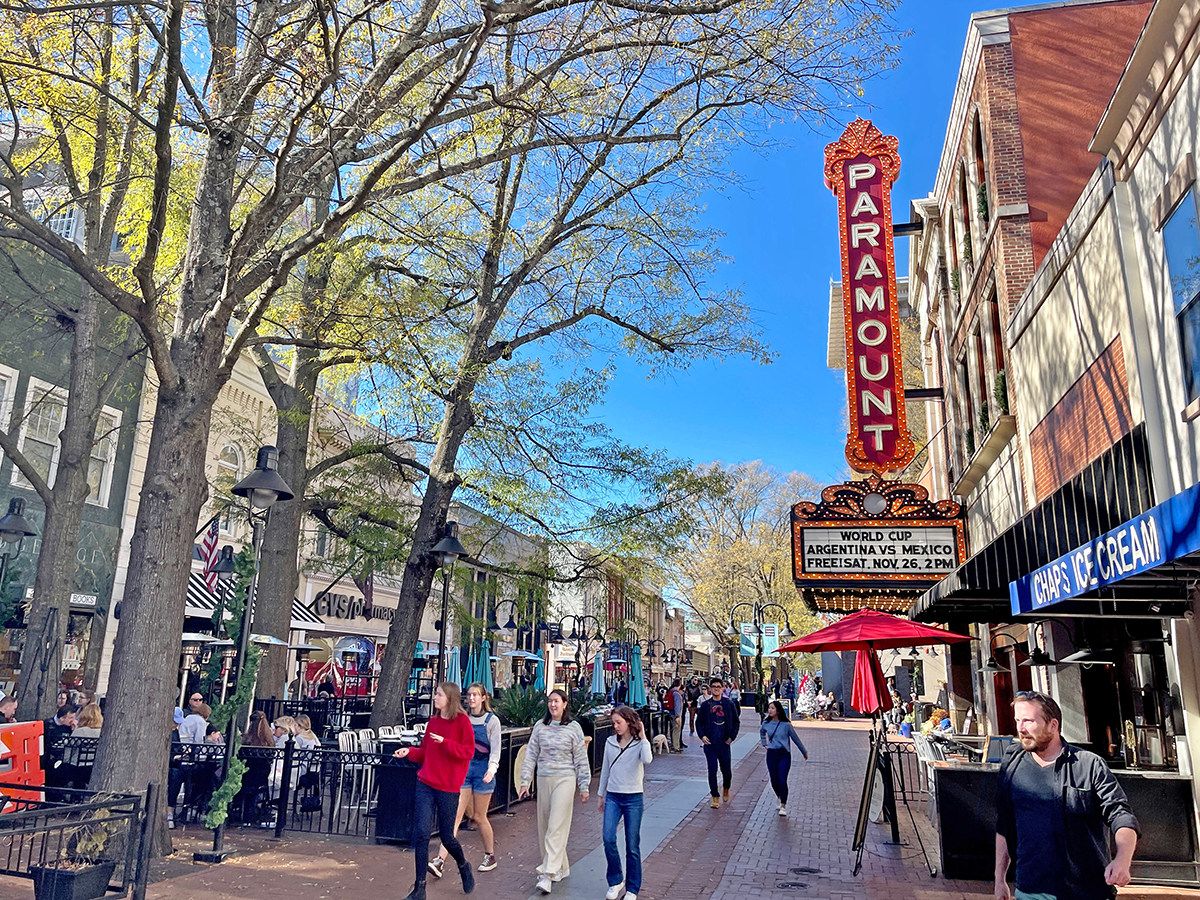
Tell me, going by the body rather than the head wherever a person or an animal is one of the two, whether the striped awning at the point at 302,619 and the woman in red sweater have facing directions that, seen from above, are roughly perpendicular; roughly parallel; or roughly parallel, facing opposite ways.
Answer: roughly perpendicular

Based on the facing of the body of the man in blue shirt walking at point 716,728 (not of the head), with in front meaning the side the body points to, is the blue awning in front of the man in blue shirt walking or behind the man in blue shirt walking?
in front

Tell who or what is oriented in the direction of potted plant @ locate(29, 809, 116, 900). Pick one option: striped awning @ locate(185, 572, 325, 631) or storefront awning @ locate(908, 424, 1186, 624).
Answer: the storefront awning

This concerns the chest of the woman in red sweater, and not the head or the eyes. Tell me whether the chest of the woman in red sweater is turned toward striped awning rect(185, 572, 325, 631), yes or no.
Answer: no

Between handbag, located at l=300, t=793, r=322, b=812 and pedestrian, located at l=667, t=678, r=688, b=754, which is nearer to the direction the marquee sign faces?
the handbag

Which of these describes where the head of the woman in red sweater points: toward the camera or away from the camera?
toward the camera

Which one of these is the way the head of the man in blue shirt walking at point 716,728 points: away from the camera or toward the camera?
toward the camera

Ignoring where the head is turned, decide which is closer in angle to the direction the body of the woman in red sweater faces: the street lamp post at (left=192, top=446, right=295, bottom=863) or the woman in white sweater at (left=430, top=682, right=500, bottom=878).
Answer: the street lamp post

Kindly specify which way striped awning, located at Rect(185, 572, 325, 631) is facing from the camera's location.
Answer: facing to the right of the viewer

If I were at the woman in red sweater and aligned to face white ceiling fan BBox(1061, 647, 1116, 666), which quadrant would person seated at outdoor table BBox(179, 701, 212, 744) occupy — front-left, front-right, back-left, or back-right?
back-left

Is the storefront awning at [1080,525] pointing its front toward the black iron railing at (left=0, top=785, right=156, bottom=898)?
yes

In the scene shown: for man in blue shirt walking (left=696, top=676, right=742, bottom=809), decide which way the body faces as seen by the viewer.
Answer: toward the camera

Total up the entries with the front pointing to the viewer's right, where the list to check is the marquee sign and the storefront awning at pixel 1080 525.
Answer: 0

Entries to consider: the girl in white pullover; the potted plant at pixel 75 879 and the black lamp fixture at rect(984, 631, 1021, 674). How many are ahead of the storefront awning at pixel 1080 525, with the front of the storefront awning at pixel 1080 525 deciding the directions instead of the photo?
2

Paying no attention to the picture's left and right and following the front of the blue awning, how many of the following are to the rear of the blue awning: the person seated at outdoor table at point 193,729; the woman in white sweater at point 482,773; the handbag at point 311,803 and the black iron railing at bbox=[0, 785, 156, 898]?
0

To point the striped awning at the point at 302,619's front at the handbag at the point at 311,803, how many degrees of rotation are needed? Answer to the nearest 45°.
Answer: approximately 45° to its right
